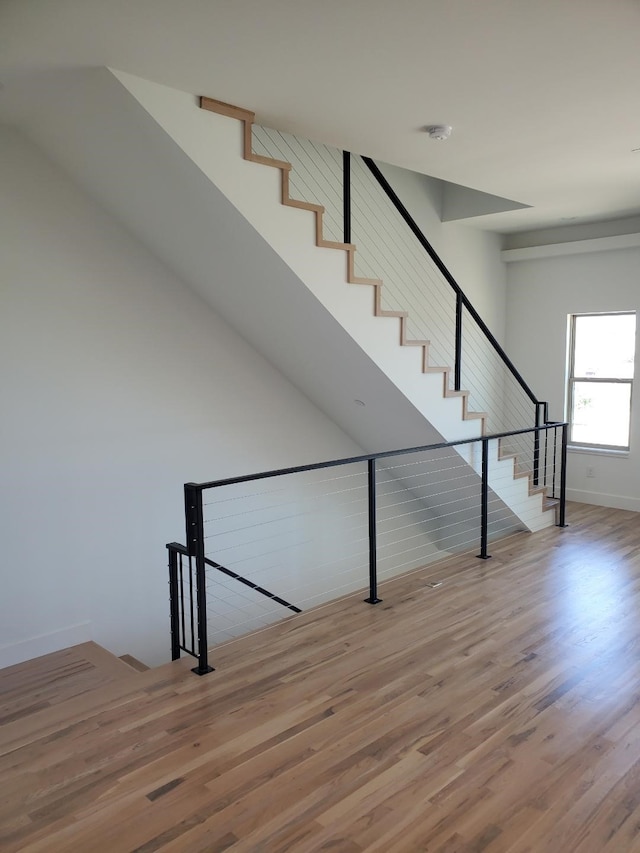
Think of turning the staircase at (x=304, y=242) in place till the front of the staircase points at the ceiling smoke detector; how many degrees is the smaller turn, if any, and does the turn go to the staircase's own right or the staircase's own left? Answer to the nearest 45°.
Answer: approximately 45° to the staircase's own right

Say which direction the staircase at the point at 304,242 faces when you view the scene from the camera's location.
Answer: facing away from the viewer and to the right of the viewer

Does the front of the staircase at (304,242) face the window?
yes

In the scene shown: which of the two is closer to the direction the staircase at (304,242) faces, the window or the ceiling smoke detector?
the window
